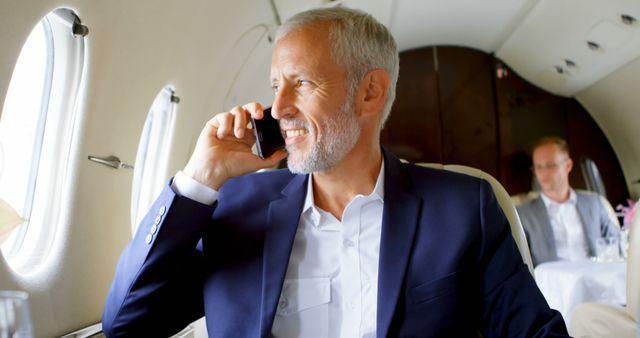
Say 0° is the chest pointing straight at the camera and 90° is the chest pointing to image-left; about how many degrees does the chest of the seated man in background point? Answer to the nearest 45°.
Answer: approximately 0°

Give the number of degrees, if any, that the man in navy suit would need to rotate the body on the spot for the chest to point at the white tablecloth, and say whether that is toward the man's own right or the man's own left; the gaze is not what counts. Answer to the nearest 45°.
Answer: approximately 135° to the man's own left

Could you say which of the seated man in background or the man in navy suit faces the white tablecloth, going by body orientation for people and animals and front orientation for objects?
the seated man in background

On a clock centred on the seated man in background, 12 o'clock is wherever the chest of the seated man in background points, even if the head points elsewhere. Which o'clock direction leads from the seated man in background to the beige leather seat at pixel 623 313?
The beige leather seat is roughly at 12 o'clock from the seated man in background.

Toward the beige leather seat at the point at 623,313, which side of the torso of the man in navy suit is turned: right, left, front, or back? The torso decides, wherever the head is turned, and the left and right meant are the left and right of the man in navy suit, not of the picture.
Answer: left

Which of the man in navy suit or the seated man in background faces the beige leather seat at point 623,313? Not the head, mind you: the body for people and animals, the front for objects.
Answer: the seated man in background

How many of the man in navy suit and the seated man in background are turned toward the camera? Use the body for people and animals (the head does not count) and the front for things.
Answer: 2

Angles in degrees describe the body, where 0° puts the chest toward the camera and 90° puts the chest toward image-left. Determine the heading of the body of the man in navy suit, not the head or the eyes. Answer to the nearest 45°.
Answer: approximately 0°

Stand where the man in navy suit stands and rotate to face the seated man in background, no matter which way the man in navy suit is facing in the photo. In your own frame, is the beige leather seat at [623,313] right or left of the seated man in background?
right

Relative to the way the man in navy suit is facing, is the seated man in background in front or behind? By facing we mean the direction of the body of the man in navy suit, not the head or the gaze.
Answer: behind
